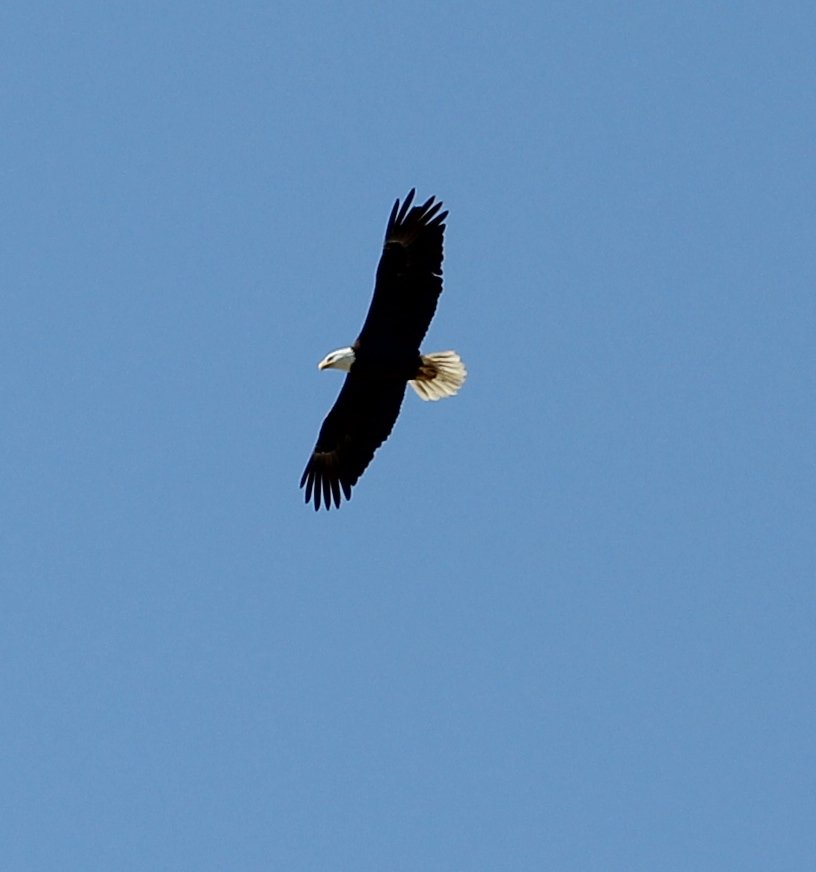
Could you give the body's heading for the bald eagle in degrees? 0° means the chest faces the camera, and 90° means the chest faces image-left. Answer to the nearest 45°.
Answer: approximately 90°
